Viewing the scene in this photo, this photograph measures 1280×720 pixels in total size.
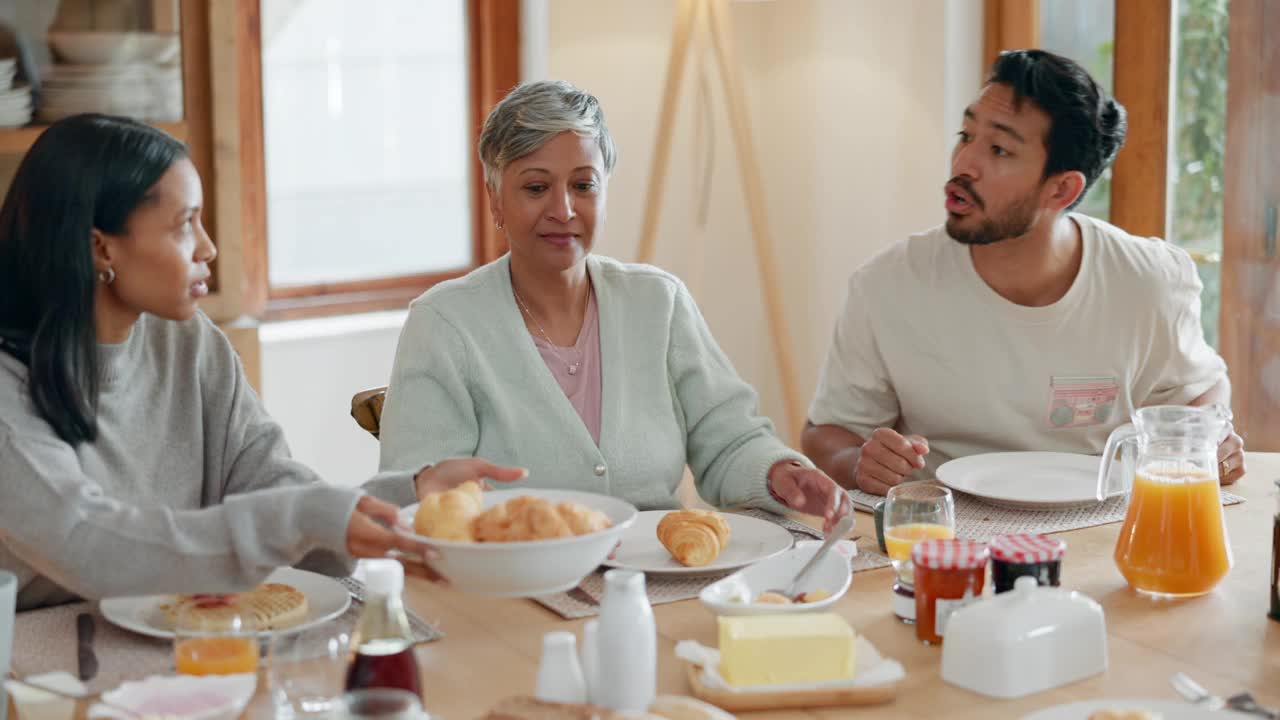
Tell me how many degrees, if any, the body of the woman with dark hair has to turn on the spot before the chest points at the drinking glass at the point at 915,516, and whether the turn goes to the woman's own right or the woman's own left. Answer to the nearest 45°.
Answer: approximately 45° to the woman's own left

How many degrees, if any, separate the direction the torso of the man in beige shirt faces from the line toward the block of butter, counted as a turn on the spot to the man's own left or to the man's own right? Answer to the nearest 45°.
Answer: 0° — they already face it

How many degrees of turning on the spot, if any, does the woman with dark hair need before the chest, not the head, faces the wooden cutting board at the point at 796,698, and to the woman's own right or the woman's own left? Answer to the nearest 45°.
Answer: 0° — they already face it

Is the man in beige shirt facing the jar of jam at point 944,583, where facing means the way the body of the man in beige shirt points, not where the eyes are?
yes

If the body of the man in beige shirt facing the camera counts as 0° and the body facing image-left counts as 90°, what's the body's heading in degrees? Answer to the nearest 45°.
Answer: approximately 0°

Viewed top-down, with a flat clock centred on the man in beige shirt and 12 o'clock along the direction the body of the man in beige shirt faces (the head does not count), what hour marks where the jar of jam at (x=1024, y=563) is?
The jar of jam is roughly at 12 o'clock from the man in beige shirt.

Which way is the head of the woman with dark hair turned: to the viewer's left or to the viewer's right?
to the viewer's right

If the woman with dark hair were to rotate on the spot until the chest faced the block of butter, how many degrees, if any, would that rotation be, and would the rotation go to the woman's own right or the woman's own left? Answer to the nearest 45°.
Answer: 0° — they already face it
